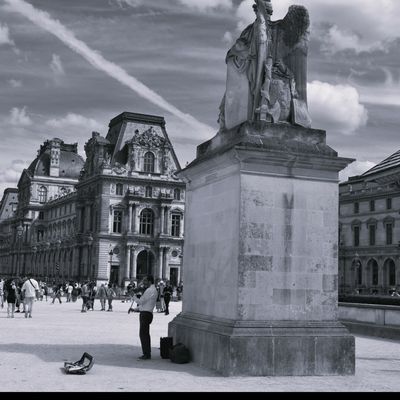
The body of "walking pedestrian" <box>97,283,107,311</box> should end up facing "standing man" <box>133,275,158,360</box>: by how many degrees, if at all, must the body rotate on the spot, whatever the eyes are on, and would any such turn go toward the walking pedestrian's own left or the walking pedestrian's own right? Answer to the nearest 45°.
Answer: approximately 180°

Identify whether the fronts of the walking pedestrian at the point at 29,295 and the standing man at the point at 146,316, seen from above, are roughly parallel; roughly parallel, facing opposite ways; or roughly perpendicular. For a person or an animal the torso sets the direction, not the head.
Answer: roughly perpendicular

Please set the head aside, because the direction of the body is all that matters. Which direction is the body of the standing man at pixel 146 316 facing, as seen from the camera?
to the viewer's left

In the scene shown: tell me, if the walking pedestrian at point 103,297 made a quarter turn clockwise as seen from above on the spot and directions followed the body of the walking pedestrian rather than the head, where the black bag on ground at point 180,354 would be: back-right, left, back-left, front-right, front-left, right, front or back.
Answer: right

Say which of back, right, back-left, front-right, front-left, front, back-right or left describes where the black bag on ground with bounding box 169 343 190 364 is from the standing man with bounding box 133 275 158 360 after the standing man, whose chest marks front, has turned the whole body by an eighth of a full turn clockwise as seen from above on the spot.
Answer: back

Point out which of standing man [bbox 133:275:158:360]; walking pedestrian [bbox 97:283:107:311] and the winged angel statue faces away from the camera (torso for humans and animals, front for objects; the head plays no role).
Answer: the walking pedestrian

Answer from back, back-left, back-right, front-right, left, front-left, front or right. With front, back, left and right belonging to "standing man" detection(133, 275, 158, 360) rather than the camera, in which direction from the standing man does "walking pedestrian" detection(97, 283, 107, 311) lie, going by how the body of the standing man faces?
right
